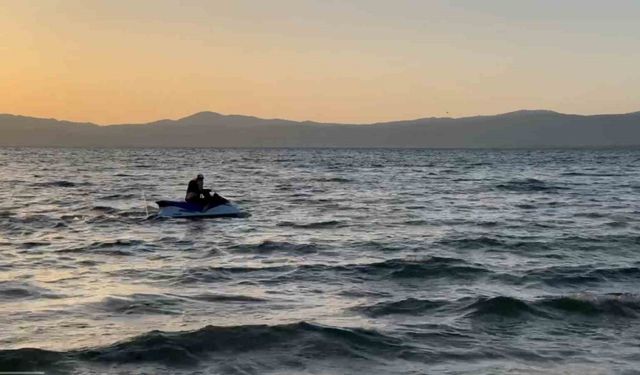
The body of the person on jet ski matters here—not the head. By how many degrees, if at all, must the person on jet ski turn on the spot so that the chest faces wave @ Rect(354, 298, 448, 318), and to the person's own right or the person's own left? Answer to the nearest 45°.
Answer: approximately 90° to the person's own right

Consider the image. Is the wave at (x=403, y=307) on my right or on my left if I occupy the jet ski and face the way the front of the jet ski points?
on my right

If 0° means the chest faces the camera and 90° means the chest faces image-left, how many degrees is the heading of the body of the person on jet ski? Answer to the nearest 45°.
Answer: approximately 270°

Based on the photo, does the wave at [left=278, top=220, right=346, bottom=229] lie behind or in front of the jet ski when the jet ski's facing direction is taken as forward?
in front

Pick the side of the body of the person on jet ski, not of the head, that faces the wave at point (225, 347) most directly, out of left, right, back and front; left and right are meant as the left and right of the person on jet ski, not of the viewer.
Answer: right

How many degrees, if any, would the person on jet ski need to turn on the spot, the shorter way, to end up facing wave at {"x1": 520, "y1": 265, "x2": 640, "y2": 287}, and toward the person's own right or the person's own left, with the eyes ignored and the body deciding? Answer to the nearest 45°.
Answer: approximately 45° to the person's own right

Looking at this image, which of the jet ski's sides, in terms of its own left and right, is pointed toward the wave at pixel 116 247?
right

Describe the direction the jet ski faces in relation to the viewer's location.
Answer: facing to the right of the viewer

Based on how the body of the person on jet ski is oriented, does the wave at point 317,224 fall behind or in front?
in front
